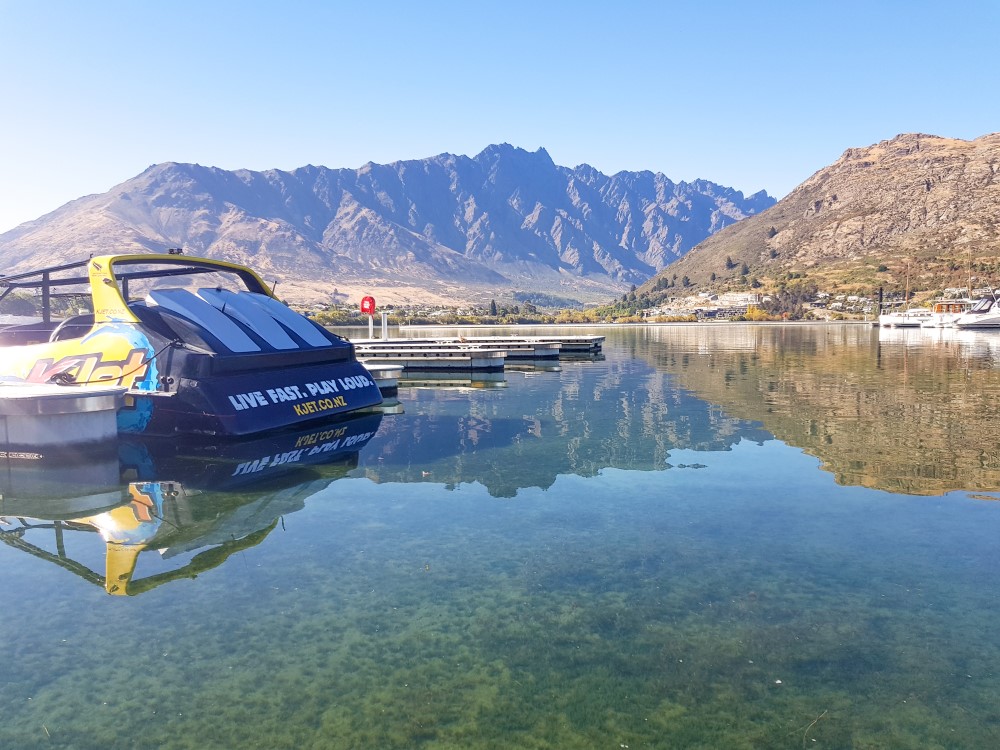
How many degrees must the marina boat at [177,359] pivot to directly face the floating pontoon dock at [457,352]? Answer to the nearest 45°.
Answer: approximately 90° to its right

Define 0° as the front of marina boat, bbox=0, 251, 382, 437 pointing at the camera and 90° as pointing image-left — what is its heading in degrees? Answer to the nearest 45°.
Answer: approximately 135°
